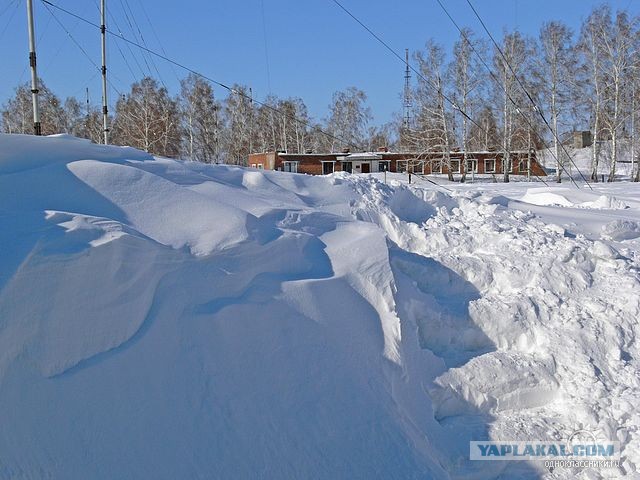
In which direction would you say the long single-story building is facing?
toward the camera
